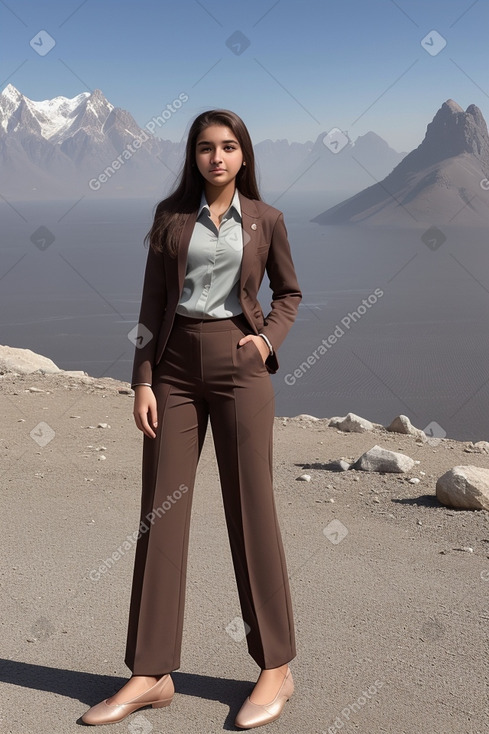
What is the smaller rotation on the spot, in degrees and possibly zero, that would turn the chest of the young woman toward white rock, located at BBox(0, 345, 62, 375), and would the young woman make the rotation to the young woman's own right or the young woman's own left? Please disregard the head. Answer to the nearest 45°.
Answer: approximately 180°

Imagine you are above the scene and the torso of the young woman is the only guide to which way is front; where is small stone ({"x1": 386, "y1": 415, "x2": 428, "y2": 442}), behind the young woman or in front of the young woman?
behind

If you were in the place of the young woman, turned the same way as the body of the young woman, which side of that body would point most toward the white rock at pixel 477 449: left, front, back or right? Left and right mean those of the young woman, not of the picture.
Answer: back

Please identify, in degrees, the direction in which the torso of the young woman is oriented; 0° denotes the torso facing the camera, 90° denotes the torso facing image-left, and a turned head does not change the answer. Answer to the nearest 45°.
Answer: approximately 0°

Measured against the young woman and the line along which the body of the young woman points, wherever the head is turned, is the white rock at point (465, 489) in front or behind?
behind
